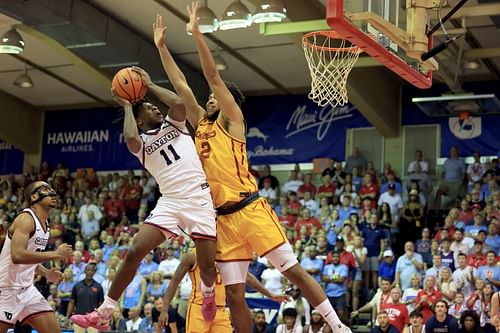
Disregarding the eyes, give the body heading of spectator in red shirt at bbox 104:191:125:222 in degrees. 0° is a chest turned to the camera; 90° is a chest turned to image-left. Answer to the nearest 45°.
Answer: approximately 0°

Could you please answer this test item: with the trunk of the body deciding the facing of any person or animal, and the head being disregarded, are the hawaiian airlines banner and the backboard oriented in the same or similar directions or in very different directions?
very different directions

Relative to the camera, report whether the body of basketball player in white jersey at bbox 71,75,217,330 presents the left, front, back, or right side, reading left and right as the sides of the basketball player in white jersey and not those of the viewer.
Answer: front

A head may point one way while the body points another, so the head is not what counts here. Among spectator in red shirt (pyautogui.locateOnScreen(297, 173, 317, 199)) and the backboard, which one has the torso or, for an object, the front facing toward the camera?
the spectator in red shirt

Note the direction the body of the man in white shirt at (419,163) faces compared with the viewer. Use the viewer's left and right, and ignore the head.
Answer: facing the viewer

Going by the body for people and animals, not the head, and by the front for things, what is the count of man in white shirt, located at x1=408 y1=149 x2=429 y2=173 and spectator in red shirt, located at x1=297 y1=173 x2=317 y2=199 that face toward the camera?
2

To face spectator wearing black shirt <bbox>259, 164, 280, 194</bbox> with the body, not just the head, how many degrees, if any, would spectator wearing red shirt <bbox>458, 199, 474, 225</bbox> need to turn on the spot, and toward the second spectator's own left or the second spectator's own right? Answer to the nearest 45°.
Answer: approximately 90° to the second spectator's own right

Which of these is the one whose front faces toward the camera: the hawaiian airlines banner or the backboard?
the hawaiian airlines banner

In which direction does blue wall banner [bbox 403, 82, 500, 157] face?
toward the camera

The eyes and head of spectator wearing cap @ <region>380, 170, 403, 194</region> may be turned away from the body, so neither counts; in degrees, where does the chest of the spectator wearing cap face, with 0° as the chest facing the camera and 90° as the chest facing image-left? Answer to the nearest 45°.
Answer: approximately 0°

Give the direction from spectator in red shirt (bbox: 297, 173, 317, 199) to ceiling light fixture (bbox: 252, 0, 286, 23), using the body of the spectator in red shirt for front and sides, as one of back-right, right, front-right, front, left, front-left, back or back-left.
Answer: front

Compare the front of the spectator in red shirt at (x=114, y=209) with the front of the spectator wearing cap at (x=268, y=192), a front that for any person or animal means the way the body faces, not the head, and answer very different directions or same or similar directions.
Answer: same or similar directions

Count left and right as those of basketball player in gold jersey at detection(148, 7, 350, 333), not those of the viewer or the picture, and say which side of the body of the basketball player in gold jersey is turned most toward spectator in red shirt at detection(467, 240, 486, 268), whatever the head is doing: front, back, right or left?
back

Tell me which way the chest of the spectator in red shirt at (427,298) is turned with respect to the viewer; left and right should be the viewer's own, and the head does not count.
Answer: facing the viewer and to the left of the viewer

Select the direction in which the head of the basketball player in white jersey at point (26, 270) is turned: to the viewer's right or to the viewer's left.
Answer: to the viewer's right

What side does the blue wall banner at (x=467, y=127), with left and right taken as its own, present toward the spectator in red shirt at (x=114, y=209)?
right
